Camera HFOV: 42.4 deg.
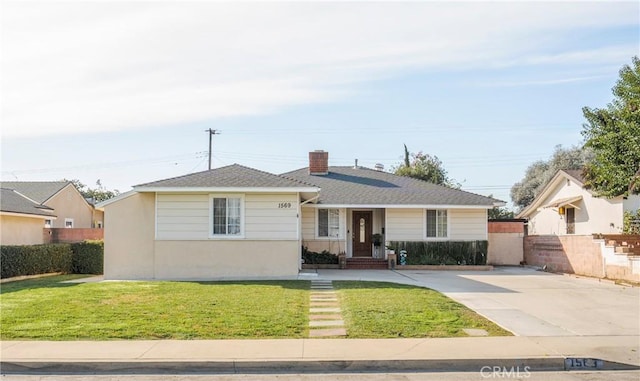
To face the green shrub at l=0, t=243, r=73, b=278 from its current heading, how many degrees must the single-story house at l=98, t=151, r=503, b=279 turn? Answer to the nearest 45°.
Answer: approximately 135° to its right

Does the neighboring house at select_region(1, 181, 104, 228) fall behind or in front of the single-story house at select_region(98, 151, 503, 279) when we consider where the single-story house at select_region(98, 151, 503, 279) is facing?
behind

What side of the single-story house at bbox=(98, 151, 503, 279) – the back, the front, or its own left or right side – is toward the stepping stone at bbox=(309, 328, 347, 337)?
front

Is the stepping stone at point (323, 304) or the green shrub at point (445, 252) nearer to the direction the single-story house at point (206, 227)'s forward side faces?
the stepping stone

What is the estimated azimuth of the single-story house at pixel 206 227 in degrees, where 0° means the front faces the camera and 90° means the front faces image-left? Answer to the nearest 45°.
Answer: approximately 0°

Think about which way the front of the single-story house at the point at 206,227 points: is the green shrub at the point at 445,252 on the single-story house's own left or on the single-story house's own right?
on the single-story house's own left

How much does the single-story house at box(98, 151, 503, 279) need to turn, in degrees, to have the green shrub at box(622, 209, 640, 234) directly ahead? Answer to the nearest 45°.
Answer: approximately 90° to its left

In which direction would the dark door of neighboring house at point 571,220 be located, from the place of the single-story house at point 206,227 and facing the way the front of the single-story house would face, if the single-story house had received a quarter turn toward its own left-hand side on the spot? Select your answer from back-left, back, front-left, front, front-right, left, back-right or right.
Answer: front-left

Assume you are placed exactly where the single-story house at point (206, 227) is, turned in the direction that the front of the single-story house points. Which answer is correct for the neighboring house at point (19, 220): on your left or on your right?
on your right

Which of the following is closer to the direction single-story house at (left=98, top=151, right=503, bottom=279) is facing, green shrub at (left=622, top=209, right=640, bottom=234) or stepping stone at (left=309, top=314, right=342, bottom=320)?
the stepping stone
